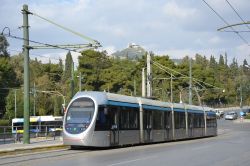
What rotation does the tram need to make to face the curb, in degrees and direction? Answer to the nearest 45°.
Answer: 0° — it already faces it

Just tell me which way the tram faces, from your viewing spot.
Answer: facing the viewer and to the left of the viewer
